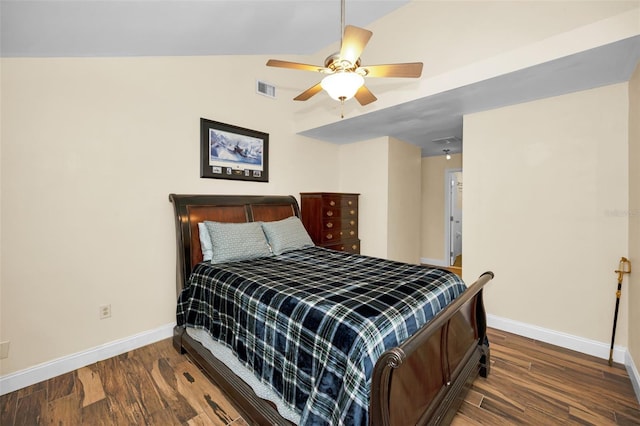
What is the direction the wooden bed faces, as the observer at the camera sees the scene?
facing the viewer and to the right of the viewer

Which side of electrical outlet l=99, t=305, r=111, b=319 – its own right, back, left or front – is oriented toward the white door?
left

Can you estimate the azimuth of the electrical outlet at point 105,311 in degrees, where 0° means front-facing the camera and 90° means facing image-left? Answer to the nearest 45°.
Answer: approximately 0°

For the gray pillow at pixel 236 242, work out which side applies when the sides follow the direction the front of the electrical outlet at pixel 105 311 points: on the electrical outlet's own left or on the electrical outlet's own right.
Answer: on the electrical outlet's own left

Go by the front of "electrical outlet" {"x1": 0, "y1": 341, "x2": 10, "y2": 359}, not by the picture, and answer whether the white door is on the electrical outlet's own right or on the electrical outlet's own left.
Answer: on the electrical outlet's own left

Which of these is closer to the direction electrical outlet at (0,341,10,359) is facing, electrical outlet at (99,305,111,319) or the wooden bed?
the wooden bed

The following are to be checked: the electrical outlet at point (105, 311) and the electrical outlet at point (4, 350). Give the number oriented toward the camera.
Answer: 2

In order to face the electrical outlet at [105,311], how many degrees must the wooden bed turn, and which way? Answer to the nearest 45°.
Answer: approximately 135° to its right
